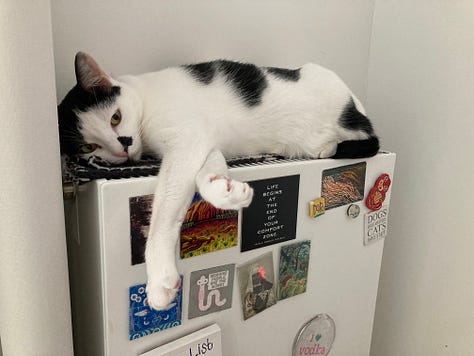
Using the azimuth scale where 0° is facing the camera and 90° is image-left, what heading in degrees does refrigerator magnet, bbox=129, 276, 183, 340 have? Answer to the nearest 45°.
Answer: approximately 315°
